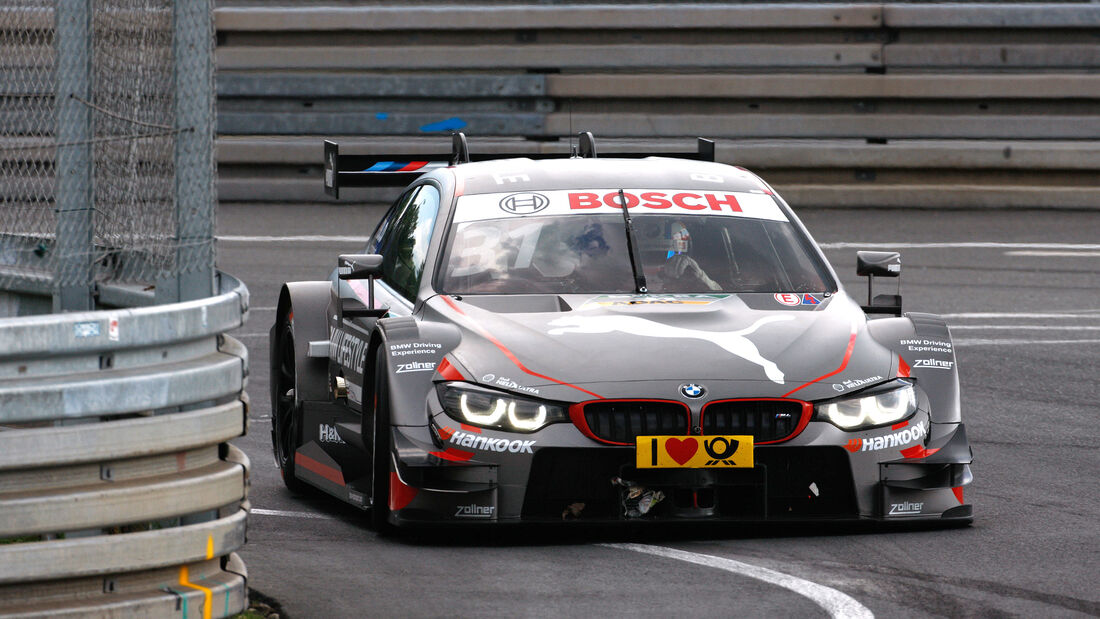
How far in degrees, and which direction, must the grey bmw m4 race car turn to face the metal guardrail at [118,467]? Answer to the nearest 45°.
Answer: approximately 45° to its right

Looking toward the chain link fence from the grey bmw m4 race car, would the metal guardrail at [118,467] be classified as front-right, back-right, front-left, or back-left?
front-left

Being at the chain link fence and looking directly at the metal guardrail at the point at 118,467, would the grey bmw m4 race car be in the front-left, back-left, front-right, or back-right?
back-left

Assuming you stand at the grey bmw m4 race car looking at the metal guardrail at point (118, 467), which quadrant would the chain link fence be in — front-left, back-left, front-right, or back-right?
front-right

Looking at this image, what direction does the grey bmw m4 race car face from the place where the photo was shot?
facing the viewer

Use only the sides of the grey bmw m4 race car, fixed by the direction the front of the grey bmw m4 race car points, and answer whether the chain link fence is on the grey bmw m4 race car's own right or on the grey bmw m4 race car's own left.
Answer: on the grey bmw m4 race car's own right
